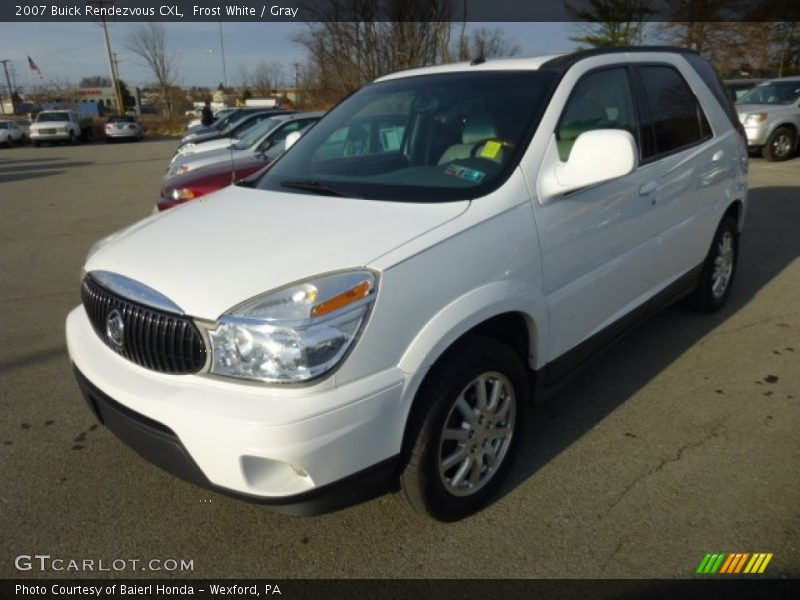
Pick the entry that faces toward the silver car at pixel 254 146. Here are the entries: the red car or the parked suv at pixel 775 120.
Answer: the parked suv

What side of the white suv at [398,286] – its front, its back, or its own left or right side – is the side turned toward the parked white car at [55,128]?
right

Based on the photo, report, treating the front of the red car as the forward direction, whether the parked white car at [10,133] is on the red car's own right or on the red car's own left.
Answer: on the red car's own right

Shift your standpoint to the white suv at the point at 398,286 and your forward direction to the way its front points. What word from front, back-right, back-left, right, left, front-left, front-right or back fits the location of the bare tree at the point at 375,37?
back-right

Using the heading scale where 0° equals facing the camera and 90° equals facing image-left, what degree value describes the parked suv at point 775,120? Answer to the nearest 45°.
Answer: approximately 45°
